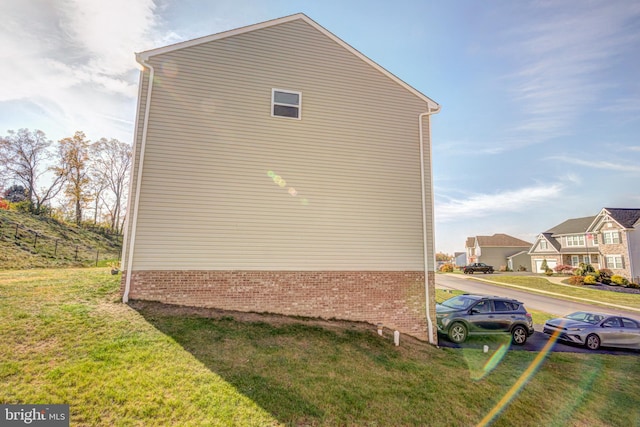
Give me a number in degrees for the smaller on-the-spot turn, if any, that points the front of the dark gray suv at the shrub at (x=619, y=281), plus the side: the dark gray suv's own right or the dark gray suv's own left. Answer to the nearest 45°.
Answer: approximately 180°

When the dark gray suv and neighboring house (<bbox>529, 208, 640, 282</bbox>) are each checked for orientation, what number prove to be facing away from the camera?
0

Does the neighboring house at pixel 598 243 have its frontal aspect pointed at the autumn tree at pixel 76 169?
yes

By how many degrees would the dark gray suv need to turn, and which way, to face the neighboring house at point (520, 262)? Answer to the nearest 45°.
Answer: approximately 135° to its right

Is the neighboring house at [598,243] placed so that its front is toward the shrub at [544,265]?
no

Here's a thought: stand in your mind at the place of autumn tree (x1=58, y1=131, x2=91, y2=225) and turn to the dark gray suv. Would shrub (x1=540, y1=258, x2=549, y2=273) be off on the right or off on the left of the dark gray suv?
left

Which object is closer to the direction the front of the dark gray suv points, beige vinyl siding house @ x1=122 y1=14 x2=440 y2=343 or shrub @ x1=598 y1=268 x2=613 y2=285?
the beige vinyl siding house

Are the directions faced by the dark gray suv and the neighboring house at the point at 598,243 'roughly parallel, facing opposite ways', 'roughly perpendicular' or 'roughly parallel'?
roughly parallel

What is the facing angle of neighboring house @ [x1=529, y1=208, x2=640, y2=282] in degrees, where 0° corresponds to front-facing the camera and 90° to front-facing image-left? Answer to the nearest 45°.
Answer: approximately 45°

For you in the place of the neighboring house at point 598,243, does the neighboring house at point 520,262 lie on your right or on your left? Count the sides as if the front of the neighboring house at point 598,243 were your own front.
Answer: on your right

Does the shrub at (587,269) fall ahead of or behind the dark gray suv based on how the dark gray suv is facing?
behind

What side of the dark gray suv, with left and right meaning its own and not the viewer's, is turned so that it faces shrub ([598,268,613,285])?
back

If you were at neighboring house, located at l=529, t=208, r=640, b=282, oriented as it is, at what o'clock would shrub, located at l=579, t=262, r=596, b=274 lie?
The shrub is roughly at 11 o'clock from the neighboring house.

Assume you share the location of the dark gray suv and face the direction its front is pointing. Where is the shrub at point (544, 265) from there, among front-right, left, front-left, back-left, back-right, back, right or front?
back-right

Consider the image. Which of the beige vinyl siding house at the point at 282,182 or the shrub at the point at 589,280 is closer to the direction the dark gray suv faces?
the beige vinyl siding house

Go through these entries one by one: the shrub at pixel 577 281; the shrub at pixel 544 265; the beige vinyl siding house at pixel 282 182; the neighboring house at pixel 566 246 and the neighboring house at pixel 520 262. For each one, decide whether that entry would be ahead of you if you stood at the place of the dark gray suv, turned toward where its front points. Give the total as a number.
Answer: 1

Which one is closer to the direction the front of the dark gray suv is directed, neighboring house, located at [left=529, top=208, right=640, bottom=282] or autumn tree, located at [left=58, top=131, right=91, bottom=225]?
the autumn tree

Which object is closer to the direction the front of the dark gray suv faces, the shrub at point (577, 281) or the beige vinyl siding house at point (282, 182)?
the beige vinyl siding house

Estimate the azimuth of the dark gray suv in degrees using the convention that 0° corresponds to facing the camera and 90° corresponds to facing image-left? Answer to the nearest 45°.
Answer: approximately 45°
